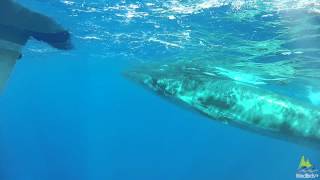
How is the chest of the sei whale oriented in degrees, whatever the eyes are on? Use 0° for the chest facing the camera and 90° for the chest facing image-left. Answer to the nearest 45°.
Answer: approximately 90°
